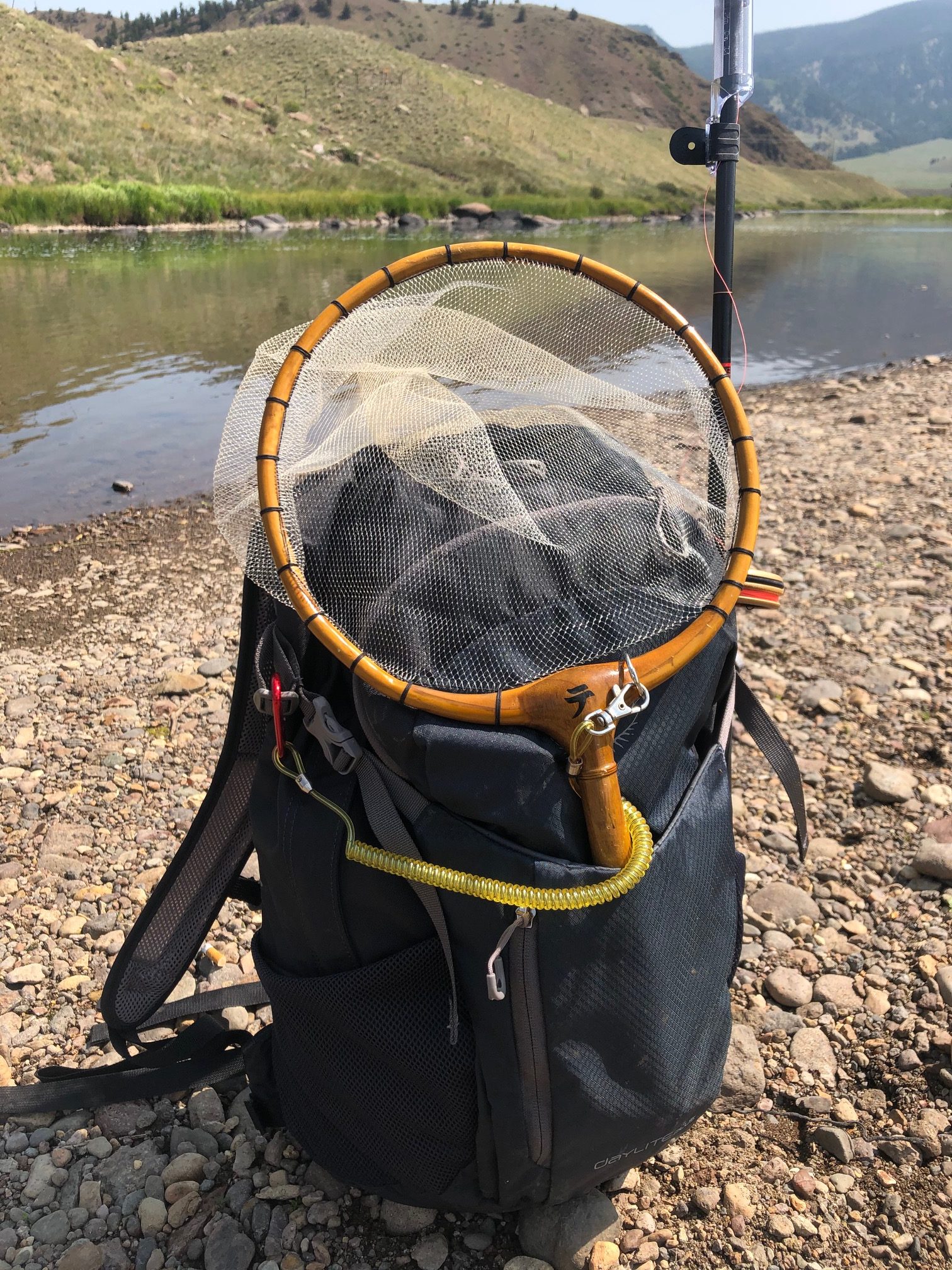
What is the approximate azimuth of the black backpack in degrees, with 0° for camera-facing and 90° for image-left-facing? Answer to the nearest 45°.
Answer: approximately 315°

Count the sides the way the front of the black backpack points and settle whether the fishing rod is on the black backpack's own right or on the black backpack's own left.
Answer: on the black backpack's own left
